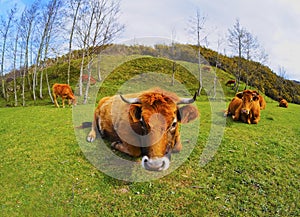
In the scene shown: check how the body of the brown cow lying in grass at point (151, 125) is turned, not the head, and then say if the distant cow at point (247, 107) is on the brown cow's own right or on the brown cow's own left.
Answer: on the brown cow's own left

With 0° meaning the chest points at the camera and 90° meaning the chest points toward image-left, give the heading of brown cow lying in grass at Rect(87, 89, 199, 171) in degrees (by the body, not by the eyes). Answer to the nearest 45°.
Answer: approximately 315°

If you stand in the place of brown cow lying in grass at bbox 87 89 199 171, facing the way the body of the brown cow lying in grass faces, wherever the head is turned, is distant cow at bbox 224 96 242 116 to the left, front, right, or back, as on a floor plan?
left
